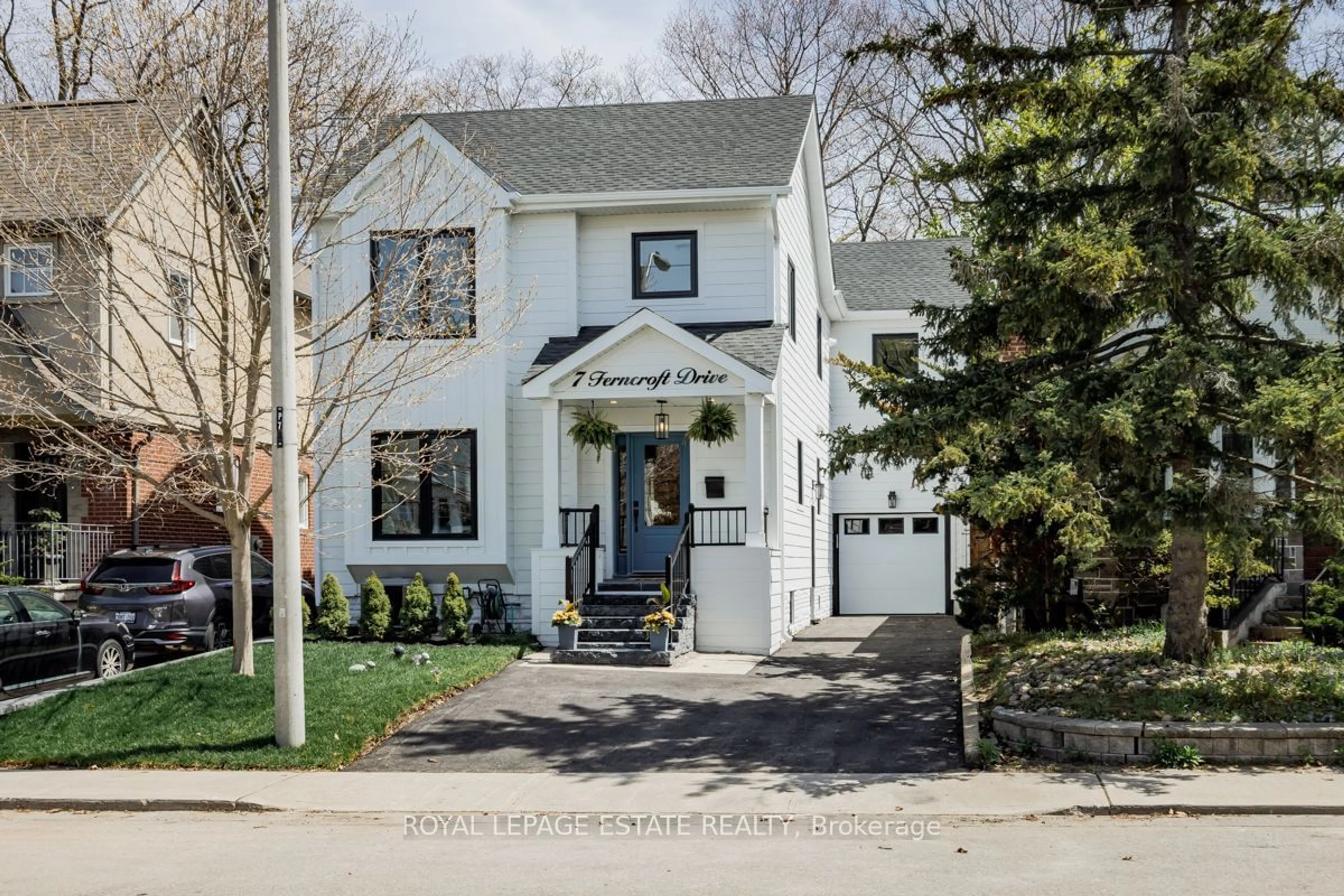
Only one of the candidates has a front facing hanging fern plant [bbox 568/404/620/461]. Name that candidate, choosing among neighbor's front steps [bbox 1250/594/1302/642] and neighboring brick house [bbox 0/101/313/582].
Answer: the neighbor's front steps

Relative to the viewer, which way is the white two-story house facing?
toward the camera

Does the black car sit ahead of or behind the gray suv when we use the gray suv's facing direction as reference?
behind

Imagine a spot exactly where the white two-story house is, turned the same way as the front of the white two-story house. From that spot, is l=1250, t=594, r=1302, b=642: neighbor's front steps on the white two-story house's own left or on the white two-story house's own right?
on the white two-story house's own left

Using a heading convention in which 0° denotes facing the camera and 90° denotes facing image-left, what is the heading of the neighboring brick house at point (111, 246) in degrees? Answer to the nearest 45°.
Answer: approximately 45°

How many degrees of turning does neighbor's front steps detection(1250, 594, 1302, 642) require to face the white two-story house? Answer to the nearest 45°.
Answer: approximately 90° to its right

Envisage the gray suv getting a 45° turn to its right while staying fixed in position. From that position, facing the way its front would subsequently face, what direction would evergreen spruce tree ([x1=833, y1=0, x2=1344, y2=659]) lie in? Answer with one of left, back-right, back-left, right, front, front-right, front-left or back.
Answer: front-right

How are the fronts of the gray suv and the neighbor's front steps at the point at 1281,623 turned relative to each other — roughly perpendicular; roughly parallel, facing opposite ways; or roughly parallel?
roughly perpendicular

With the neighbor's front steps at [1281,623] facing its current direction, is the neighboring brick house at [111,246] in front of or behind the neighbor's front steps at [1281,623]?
in front
